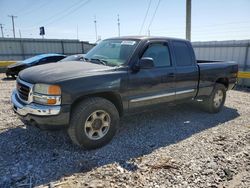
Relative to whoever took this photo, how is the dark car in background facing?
facing the viewer and to the left of the viewer

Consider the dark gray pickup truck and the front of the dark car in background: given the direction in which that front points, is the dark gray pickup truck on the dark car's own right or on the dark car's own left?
on the dark car's own left

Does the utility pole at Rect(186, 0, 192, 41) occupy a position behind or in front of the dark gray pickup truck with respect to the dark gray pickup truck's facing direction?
behind

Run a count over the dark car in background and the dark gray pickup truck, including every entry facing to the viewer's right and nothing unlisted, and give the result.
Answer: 0

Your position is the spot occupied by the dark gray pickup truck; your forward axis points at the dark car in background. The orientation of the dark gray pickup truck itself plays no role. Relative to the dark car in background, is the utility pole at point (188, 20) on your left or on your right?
right

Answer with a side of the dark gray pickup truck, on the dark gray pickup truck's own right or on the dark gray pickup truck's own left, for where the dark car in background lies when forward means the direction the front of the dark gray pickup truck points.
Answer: on the dark gray pickup truck's own right
